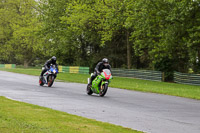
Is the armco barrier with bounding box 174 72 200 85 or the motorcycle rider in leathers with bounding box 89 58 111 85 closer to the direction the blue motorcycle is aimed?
the motorcycle rider in leathers

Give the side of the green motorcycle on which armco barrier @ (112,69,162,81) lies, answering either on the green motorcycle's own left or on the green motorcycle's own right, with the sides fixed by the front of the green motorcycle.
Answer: on the green motorcycle's own left

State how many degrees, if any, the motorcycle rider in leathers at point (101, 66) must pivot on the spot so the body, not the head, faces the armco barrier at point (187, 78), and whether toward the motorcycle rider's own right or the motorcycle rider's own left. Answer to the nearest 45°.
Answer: approximately 90° to the motorcycle rider's own left

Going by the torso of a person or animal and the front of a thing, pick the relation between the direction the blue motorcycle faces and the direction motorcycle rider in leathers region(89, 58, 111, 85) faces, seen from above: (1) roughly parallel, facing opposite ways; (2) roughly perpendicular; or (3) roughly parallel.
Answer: roughly parallel

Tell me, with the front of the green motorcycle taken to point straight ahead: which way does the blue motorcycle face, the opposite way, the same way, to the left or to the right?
the same way

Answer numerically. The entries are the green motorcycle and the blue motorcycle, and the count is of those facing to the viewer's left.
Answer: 0
